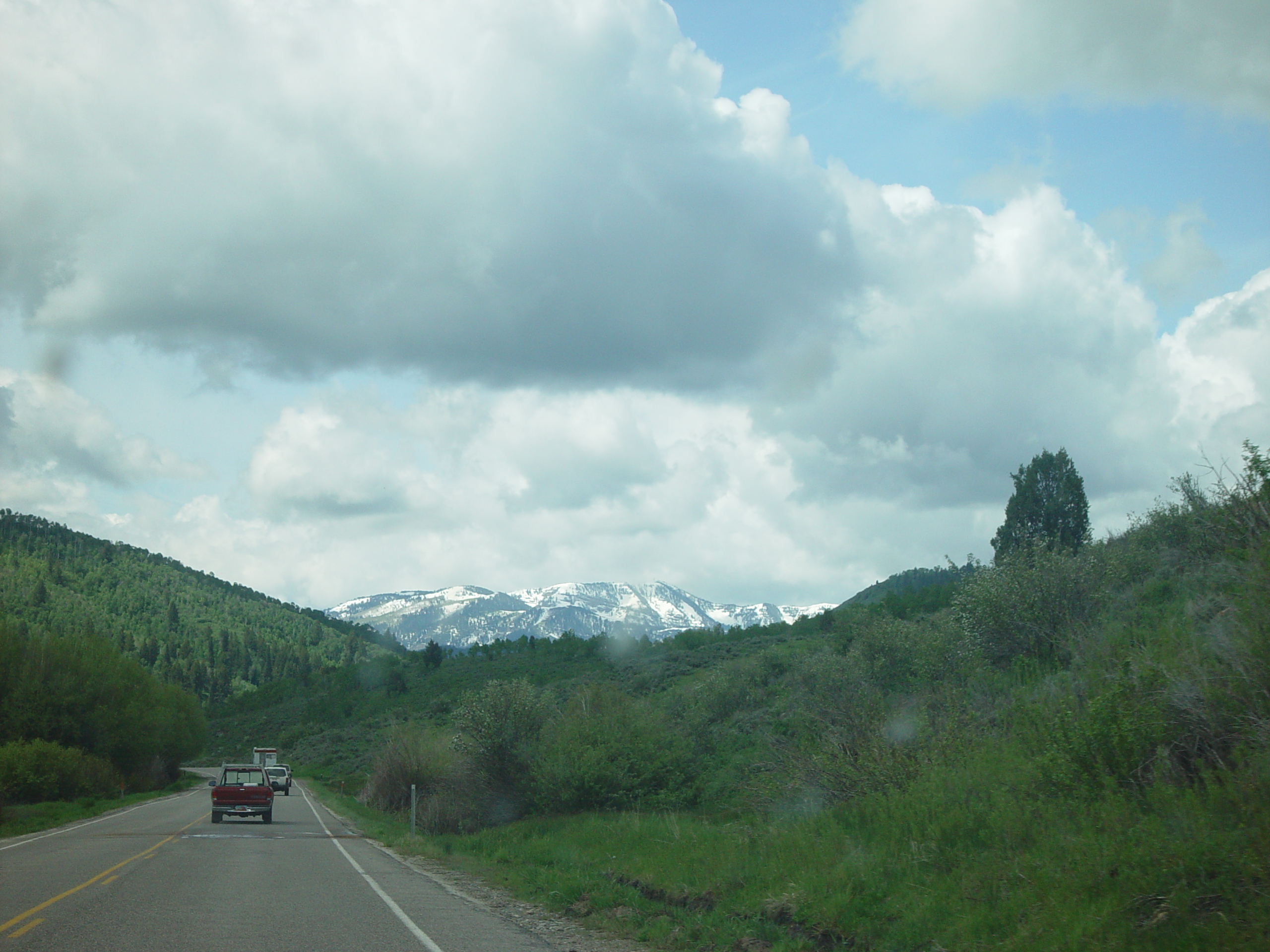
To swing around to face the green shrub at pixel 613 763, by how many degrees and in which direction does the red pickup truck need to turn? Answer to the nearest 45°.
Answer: approximately 135° to its right

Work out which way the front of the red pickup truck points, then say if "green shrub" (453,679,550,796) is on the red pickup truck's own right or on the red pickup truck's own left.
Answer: on the red pickup truck's own right

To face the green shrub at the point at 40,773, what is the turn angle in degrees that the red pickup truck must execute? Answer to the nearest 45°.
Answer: approximately 45° to its left

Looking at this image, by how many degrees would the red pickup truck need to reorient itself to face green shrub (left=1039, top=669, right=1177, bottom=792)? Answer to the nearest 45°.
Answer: approximately 180°

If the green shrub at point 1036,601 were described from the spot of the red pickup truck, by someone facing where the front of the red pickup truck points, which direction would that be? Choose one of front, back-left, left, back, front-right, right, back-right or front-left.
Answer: back-right

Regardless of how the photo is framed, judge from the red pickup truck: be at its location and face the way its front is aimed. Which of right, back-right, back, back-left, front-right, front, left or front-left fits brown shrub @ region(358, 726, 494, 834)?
right

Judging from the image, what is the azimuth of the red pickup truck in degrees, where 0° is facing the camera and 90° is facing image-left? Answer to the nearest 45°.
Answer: approximately 180°
